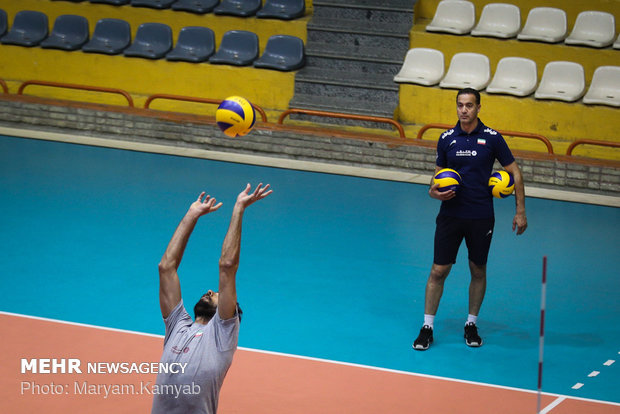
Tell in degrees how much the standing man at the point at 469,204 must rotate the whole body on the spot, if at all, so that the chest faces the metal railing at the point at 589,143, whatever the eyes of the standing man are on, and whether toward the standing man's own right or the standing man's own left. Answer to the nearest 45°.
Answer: approximately 180°

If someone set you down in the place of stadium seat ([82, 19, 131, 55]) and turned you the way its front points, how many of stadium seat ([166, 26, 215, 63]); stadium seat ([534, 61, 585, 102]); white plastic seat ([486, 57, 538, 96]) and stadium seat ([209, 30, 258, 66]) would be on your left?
4

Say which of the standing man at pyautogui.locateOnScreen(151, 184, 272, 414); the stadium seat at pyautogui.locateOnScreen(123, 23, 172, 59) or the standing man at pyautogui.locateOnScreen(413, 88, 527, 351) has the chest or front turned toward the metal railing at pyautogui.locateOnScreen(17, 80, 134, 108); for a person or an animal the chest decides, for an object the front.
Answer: the stadium seat

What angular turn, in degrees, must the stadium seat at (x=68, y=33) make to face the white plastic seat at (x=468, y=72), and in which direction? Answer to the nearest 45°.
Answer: approximately 90° to its left

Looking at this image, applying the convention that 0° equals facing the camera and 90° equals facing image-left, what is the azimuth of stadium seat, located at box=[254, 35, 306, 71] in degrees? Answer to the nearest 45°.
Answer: approximately 45°

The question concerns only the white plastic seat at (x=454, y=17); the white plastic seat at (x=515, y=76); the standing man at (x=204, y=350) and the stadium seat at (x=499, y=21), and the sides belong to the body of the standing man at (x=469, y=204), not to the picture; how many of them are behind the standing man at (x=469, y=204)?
3

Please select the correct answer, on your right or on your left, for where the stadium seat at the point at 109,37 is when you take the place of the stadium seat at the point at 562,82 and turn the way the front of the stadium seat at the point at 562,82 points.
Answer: on your right

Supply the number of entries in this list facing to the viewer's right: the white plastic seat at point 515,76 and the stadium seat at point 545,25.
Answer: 0

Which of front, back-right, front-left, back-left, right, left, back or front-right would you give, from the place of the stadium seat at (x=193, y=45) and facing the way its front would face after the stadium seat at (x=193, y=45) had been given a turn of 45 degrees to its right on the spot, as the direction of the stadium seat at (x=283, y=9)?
back

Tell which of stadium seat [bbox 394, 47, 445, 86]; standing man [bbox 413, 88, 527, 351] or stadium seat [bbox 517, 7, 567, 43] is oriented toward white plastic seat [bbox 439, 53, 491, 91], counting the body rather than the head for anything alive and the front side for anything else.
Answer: stadium seat [bbox 517, 7, 567, 43]

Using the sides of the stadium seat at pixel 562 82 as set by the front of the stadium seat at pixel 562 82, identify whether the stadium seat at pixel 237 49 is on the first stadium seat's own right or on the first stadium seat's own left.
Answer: on the first stadium seat's own right

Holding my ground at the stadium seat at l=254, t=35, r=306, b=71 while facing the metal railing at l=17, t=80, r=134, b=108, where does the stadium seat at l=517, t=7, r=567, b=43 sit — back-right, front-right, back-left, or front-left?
back-left

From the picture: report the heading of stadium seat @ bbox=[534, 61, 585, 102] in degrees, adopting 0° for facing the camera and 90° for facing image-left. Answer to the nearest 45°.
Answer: approximately 45°

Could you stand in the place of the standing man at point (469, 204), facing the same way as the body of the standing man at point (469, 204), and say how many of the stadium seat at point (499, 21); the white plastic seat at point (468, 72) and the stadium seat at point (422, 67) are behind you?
3
